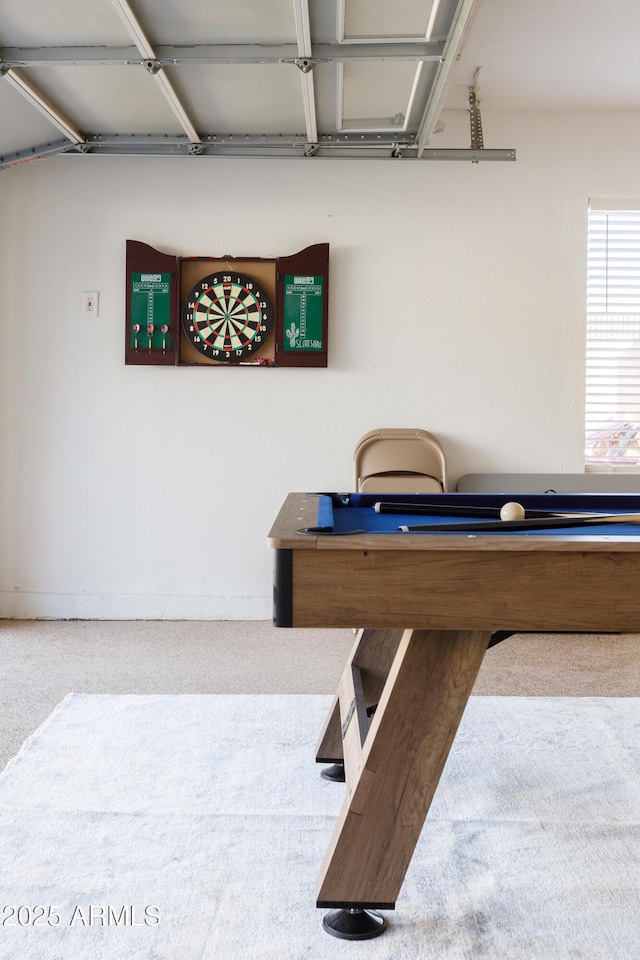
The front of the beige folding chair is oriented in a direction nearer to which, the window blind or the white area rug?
the white area rug

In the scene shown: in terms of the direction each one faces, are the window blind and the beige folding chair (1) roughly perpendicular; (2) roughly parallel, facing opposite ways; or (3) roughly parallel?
roughly parallel

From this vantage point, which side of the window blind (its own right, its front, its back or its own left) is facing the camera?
front

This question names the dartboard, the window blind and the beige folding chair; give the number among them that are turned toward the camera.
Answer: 3

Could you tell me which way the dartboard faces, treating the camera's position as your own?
facing the viewer

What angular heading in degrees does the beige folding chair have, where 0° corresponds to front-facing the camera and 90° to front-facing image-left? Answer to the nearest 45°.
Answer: approximately 0°

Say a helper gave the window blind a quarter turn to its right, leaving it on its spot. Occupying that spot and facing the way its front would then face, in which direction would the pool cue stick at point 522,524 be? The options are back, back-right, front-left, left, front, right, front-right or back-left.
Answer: left

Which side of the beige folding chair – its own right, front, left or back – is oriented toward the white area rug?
front

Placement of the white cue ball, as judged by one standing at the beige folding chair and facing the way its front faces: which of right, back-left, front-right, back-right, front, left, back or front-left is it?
front

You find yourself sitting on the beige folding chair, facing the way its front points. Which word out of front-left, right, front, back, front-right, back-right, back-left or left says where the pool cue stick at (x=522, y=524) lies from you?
front

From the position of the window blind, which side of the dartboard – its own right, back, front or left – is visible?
left

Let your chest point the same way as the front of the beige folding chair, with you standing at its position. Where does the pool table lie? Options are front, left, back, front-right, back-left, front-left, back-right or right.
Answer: front

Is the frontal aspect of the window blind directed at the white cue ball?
yes
